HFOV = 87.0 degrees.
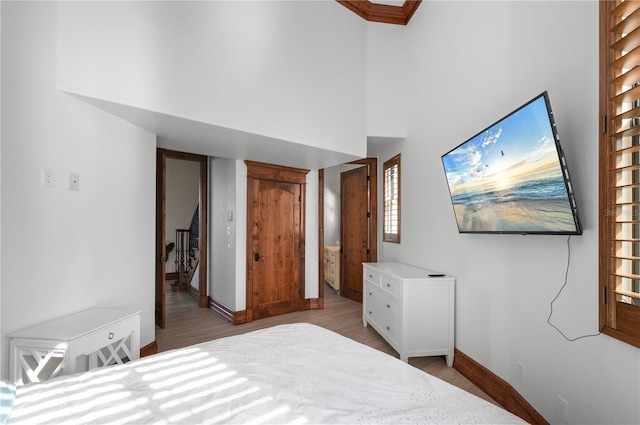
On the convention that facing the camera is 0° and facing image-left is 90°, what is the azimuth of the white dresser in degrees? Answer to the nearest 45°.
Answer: approximately 90°

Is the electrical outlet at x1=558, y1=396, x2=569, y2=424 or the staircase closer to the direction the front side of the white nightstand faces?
the electrical outlet

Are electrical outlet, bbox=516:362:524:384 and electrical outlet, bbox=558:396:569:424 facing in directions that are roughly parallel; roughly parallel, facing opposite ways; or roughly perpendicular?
roughly parallel

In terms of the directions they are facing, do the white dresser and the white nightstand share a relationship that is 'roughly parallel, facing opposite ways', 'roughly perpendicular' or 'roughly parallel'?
roughly parallel, facing opposite ways

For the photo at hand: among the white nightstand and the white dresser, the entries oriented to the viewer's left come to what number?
1

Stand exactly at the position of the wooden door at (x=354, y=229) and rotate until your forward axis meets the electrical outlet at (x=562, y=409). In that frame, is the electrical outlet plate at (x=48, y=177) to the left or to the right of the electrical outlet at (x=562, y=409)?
right

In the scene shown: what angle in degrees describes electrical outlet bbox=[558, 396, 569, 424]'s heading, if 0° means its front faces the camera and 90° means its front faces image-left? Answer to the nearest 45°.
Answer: approximately 45°

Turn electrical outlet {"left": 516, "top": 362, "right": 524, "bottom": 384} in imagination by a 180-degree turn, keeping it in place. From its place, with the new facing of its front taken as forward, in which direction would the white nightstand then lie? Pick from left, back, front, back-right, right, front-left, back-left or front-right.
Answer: back

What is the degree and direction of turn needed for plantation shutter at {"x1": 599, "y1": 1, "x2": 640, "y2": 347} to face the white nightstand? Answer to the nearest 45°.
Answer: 0° — it already faces it

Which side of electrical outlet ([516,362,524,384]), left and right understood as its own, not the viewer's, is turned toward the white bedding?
front

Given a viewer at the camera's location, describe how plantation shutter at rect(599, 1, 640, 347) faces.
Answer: facing the viewer and to the left of the viewer

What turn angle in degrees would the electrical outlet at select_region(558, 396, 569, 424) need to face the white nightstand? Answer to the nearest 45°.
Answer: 0° — it already faces it

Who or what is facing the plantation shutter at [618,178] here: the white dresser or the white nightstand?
the white nightstand

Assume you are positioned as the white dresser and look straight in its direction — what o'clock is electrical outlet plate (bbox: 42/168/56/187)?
The electrical outlet plate is roughly at 11 o'clock from the white dresser.

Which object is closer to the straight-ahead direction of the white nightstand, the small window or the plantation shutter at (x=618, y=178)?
the plantation shutter
